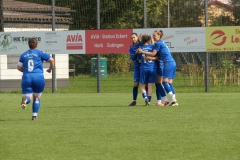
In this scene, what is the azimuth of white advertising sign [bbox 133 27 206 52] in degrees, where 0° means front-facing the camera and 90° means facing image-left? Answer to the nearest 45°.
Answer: approximately 0°

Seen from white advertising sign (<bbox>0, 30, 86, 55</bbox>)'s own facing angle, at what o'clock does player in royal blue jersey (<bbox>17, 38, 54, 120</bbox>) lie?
The player in royal blue jersey is roughly at 12 o'clock from the white advertising sign.

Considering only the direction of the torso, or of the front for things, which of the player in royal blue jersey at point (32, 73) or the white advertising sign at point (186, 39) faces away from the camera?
the player in royal blue jersey

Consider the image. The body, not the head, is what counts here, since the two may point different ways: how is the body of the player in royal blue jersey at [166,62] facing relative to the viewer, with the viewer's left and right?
facing to the left of the viewer

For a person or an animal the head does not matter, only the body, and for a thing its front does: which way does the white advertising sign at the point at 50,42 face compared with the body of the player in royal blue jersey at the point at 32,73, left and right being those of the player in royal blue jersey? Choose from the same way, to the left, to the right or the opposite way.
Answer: the opposite way

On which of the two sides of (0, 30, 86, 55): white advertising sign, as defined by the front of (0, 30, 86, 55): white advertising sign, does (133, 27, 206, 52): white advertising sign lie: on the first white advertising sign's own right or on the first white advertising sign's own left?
on the first white advertising sign's own left

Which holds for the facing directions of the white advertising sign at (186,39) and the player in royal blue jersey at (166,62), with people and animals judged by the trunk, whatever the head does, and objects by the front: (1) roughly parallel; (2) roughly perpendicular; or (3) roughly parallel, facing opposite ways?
roughly perpendicular

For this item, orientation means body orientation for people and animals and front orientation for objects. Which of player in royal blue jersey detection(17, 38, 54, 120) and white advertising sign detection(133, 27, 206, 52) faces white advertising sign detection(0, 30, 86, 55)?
the player in royal blue jersey

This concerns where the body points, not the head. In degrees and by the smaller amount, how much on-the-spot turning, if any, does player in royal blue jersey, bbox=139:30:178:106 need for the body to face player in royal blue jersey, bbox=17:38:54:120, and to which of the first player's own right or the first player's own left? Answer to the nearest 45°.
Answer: approximately 45° to the first player's own left

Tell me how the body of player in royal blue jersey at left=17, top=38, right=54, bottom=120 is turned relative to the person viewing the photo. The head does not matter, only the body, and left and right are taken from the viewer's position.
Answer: facing away from the viewer

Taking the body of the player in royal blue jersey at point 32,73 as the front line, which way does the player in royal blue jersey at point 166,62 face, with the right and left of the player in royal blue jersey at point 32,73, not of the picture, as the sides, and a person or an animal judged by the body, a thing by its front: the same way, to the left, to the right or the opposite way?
to the left
